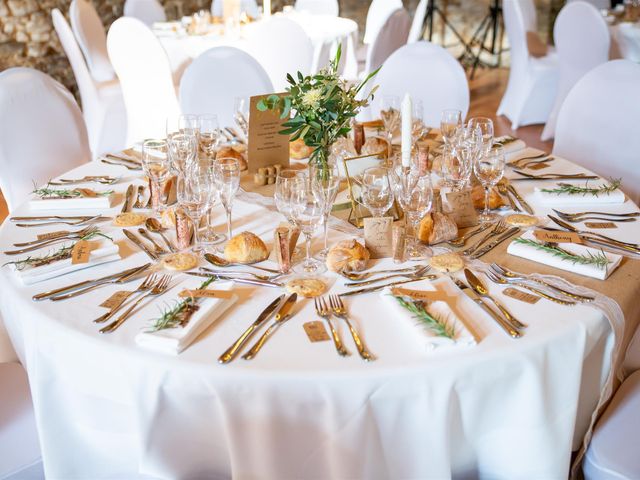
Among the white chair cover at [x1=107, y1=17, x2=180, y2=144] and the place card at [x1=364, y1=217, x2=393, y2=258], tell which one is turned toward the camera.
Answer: the place card

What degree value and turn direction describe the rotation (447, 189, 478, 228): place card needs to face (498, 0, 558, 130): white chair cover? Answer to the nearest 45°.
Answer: approximately 180°

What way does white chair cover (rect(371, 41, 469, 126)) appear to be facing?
toward the camera

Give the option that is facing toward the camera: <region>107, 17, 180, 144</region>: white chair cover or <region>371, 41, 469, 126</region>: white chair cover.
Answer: <region>371, 41, 469, 126</region>: white chair cover

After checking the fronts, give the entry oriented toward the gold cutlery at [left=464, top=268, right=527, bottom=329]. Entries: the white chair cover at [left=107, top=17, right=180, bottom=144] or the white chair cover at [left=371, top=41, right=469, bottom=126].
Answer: the white chair cover at [left=371, top=41, right=469, bottom=126]

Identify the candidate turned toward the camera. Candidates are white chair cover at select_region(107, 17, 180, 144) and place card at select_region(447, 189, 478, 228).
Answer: the place card

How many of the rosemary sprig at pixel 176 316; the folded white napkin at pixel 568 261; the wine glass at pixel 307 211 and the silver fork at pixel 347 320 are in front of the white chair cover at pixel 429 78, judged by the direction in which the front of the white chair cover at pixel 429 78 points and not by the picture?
4

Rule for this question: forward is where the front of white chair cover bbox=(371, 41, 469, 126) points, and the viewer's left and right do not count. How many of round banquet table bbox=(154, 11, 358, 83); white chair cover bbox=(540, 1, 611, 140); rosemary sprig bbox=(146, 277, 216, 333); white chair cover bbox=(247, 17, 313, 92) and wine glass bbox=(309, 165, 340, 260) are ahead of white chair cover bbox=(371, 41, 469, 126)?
2

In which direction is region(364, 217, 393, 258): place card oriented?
toward the camera

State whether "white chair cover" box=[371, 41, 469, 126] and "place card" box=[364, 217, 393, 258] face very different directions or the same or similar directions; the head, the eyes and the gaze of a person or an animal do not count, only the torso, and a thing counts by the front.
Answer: same or similar directions

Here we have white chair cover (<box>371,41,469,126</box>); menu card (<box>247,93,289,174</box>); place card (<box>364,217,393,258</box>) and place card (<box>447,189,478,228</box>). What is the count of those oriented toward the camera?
4

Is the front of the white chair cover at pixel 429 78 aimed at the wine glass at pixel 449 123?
yes

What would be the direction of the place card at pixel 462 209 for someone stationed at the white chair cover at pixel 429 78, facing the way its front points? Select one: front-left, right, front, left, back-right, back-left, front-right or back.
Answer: front

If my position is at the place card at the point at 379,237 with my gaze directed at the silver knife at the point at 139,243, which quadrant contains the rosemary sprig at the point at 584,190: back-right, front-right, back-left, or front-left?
back-right
